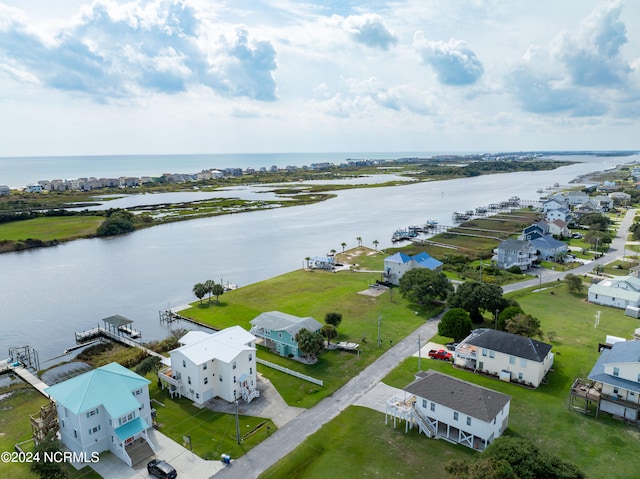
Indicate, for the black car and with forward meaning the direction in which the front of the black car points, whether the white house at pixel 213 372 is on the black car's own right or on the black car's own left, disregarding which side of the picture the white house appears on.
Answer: on the black car's own right

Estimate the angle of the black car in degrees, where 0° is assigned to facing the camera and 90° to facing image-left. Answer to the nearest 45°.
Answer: approximately 135°

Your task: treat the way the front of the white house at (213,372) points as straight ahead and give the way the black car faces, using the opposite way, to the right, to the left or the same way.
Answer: the opposite way

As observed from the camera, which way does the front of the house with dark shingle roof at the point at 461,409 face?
facing away from the viewer and to the left of the viewer

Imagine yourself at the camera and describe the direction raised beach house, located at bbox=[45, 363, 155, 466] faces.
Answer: facing the viewer and to the right of the viewer

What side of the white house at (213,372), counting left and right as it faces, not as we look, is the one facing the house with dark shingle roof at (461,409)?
front

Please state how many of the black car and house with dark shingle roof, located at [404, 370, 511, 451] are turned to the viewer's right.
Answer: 0

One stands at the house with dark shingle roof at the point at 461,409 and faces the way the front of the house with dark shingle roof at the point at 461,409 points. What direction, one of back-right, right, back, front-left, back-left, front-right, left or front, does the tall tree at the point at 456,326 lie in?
front-right

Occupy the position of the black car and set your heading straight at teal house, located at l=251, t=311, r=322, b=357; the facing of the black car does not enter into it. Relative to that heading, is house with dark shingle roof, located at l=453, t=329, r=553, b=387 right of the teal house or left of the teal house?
right

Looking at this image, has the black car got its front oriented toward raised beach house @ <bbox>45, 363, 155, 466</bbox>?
yes

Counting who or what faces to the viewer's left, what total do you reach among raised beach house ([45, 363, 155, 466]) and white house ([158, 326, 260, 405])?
0

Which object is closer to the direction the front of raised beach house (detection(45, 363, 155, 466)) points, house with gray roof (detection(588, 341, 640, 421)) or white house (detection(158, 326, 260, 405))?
the house with gray roof

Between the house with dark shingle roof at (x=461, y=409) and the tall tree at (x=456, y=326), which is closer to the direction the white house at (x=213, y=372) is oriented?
the house with dark shingle roof
